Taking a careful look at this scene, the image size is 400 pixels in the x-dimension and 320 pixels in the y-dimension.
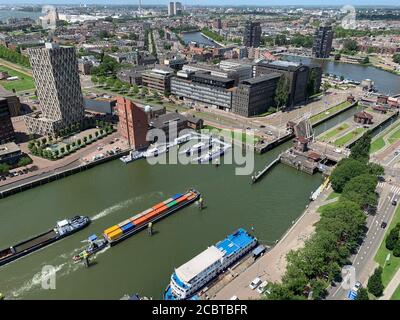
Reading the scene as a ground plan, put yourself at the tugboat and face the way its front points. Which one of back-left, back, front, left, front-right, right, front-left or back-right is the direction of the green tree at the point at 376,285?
right

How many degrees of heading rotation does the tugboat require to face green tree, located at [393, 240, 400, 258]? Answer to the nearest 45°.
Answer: approximately 90° to its right

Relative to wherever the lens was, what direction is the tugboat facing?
facing away from the viewer and to the right of the viewer

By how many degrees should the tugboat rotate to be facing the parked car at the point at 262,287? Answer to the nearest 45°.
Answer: approximately 90° to its right

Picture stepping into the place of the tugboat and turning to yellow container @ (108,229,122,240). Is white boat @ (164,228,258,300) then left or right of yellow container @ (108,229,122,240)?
right

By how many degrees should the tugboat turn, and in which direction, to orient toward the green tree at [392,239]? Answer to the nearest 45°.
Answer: approximately 90° to its right
